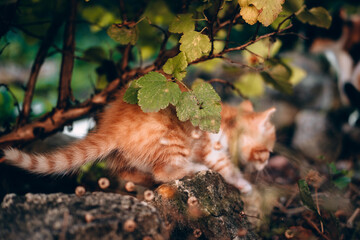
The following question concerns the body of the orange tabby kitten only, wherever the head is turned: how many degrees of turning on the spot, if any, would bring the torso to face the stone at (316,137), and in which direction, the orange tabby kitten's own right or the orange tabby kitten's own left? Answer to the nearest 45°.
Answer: approximately 45° to the orange tabby kitten's own left

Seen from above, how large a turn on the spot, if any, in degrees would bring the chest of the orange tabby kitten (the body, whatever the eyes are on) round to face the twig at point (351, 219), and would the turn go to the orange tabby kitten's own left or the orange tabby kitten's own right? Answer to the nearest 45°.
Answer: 0° — it already faces it

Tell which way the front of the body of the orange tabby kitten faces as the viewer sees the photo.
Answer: to the viewer's right
